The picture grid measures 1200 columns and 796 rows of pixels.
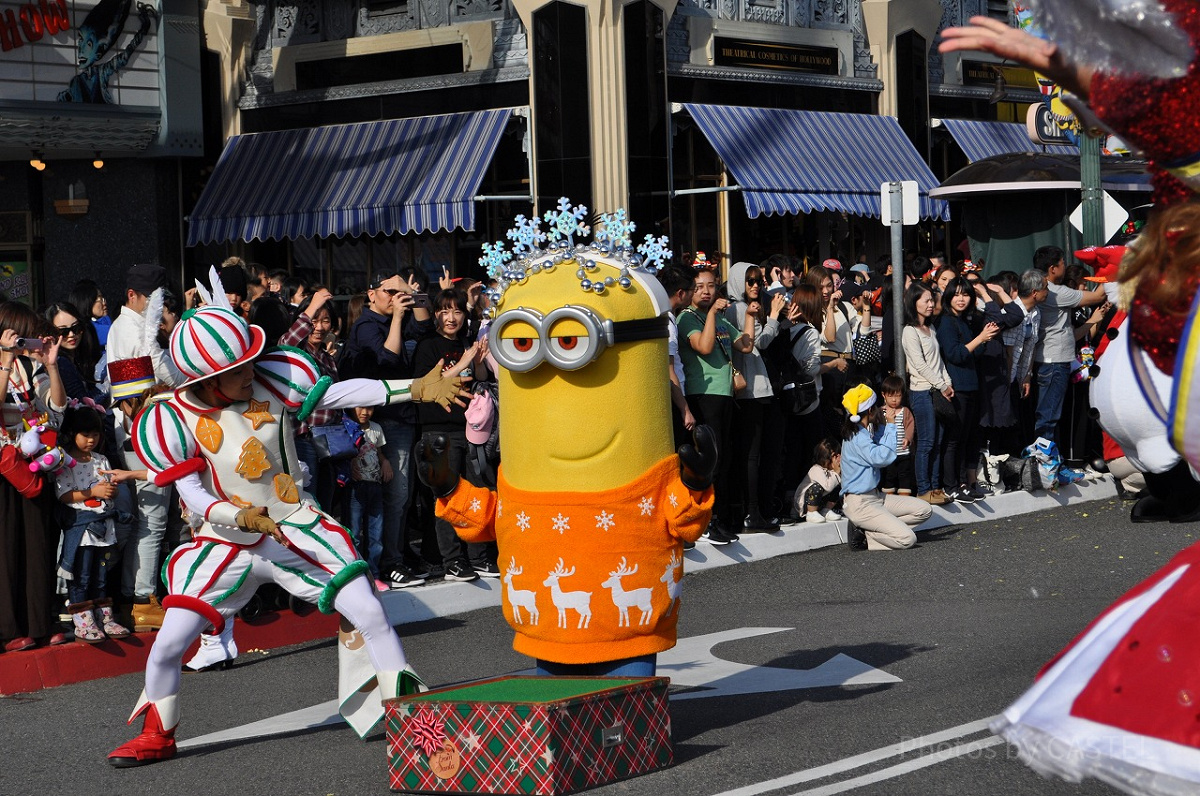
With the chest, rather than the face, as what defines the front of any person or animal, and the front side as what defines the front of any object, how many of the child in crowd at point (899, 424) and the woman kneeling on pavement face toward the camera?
1

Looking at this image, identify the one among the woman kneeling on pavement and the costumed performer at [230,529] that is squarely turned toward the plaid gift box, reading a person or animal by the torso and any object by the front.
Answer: the costumed performer

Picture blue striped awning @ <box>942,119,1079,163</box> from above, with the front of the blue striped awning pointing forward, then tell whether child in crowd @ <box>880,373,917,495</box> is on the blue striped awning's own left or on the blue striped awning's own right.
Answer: on the blue striped awning's own right

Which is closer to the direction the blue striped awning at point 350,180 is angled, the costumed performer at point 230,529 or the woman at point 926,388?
the costumed performer

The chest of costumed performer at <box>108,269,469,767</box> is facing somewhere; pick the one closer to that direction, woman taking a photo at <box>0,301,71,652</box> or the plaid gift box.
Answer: the plaid gift box

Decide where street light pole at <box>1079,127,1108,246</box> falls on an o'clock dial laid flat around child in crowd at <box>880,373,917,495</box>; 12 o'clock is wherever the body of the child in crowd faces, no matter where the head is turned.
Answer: The street light pole is roughly at 7 o'clock from the child in crowd.

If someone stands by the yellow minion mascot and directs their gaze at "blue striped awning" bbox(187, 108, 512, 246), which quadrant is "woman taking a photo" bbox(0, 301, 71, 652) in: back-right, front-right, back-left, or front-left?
front-left

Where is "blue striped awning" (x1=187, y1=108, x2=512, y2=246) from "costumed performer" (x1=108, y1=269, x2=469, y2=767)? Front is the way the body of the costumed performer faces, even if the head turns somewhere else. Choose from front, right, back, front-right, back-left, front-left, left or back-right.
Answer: back-left

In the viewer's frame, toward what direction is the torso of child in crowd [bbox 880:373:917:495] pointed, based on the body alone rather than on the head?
toward the camera

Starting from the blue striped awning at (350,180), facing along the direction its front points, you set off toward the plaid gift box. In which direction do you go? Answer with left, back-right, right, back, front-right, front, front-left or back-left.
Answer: front-left

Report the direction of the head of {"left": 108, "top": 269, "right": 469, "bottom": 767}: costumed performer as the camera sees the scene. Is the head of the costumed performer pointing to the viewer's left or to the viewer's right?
to the viewer's right

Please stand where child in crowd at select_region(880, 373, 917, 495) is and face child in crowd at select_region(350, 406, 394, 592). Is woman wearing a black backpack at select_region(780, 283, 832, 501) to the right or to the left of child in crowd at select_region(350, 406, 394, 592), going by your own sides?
right

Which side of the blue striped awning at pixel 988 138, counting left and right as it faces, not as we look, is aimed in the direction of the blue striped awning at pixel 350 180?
right

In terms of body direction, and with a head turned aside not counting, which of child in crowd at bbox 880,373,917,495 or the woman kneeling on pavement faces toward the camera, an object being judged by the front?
the child in crowd

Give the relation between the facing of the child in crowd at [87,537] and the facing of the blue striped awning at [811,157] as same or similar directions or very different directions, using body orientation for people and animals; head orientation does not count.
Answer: same or similar directions

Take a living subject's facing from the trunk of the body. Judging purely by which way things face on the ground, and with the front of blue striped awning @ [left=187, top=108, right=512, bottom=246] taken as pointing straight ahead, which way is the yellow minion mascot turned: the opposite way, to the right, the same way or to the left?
the same way

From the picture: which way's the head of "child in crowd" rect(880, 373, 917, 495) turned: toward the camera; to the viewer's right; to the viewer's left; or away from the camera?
toward the camera

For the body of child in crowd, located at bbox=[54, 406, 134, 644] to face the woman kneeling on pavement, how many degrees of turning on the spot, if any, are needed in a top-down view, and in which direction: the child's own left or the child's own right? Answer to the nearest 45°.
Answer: approximately 45° to the child's own left
